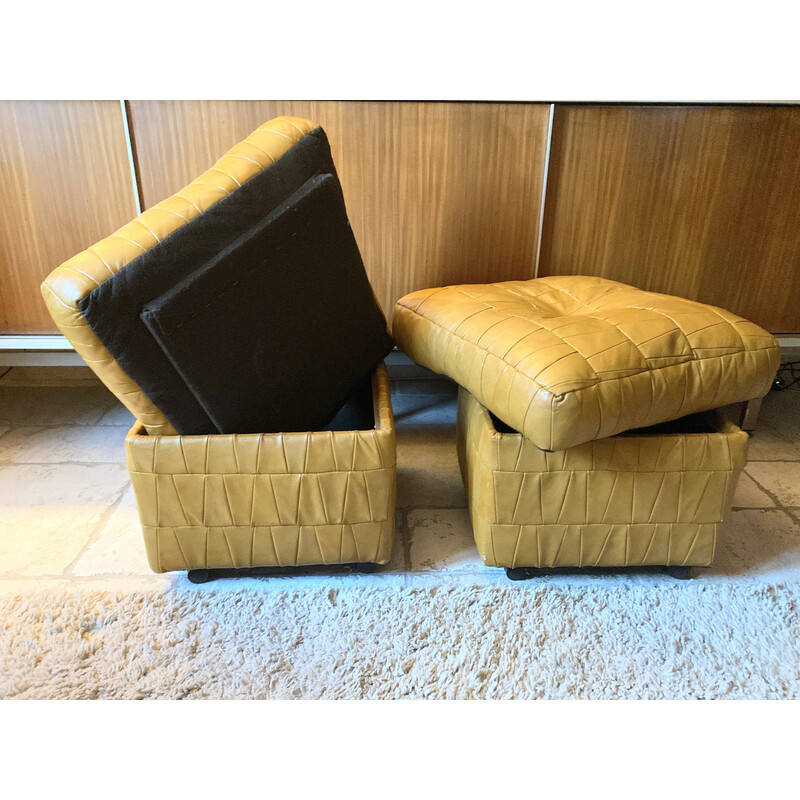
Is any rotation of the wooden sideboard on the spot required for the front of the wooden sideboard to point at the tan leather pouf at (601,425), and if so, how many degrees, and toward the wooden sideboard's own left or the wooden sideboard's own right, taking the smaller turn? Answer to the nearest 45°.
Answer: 0° — it already faces it

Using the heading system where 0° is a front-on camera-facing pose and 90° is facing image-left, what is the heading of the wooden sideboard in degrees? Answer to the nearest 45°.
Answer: approximately 0°
